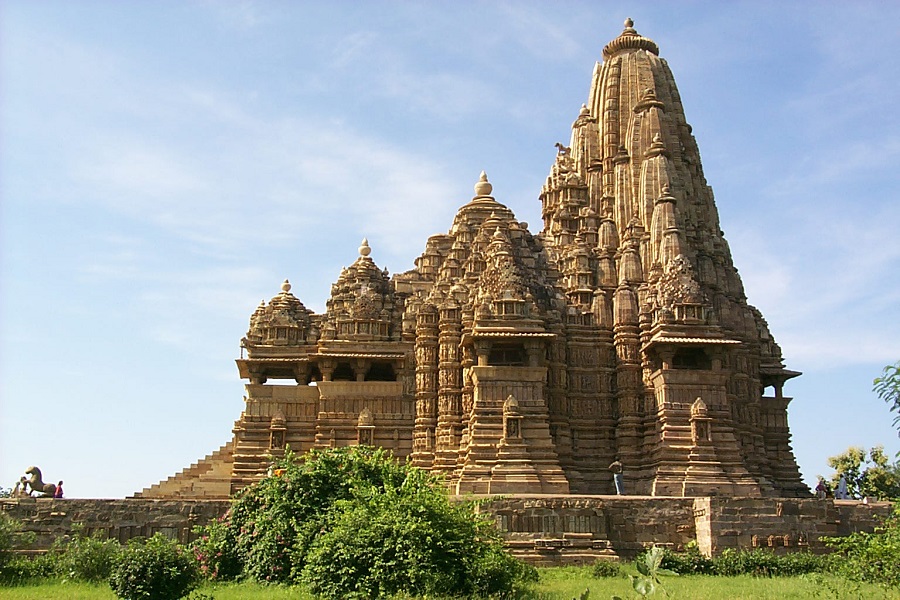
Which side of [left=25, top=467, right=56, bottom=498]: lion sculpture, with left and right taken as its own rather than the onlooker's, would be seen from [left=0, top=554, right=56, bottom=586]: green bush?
left

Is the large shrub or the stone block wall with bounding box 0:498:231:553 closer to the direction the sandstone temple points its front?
the stone block wall

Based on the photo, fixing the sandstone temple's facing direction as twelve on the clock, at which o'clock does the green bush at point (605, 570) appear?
The green bush is roughly at 9 o'clock from the sandstone temple.

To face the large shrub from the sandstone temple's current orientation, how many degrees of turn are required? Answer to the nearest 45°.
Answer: approximately 90° to its left

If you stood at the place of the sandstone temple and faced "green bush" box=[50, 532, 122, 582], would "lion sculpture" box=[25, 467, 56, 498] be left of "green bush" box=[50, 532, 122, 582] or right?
right

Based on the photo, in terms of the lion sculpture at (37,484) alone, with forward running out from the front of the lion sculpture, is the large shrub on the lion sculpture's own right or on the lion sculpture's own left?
on the lion sculpture's own left

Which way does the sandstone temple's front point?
to the viewer's left

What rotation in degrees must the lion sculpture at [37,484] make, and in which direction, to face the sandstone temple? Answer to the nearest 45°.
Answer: approximately 180°

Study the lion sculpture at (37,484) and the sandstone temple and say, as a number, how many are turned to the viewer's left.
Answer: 2

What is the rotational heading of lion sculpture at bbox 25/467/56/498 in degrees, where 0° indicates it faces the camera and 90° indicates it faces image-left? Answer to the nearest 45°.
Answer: approximately 90°

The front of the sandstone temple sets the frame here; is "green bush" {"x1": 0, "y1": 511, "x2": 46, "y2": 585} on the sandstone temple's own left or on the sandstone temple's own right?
on the sandstone temple's own left

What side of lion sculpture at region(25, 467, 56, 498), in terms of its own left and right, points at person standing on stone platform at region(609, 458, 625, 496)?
back
